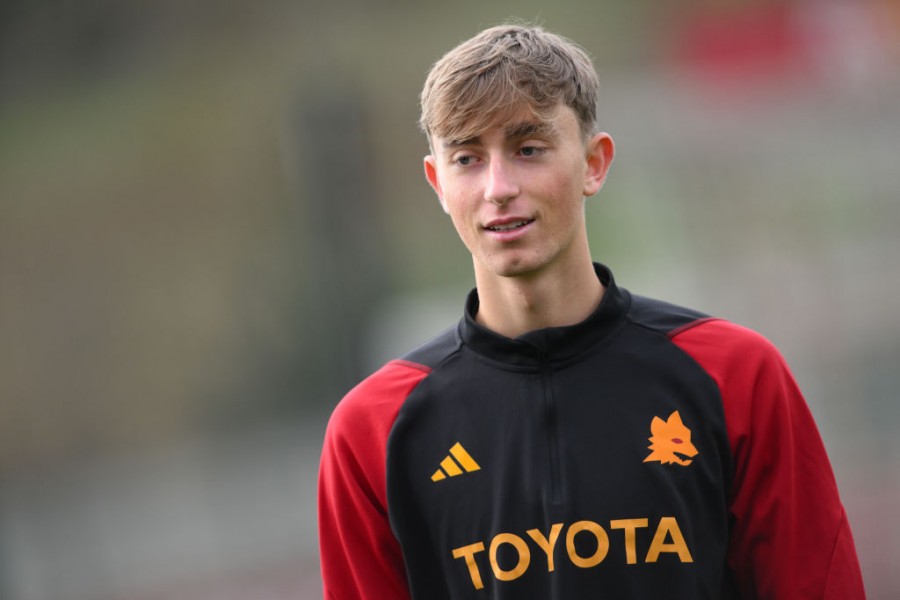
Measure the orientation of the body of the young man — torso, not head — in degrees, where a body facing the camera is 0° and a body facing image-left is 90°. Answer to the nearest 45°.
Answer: approximately 0°
